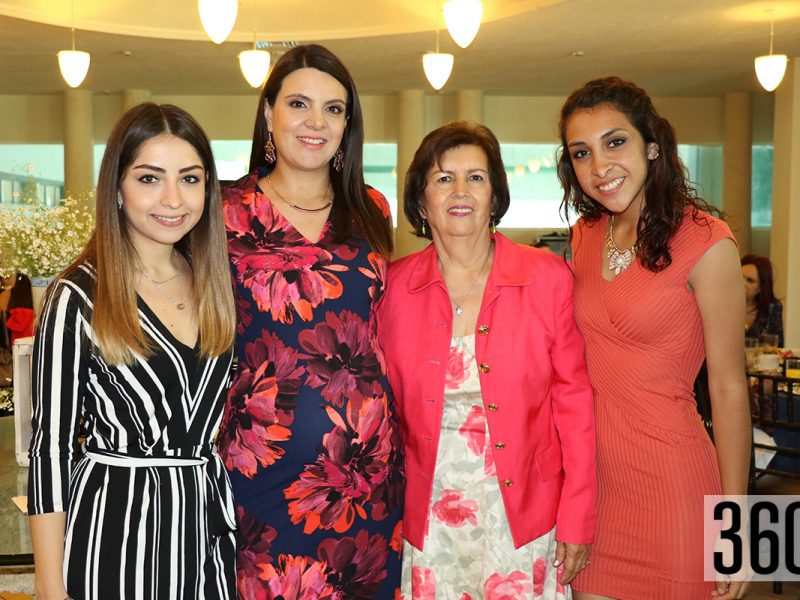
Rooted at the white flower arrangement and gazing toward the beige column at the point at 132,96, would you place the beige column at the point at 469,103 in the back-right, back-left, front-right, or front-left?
front-right

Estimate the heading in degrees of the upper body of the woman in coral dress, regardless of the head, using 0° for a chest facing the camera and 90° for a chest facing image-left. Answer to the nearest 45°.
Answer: approximately 45°

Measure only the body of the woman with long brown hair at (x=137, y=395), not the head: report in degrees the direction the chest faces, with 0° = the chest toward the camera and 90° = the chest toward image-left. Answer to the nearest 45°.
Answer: approximately 315°

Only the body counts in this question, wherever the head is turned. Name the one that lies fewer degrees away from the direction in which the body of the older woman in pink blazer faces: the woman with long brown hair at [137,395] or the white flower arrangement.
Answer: the woman with long brown hair

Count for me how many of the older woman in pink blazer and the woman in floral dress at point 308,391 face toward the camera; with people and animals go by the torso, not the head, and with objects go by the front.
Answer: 2

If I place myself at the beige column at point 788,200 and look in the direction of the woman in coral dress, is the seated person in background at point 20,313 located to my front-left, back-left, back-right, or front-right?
front-right

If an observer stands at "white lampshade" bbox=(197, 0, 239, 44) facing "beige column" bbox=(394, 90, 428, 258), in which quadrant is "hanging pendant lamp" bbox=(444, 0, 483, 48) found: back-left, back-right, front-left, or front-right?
front-right

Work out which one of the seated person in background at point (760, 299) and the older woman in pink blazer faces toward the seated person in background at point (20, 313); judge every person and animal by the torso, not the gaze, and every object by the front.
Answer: the seated person in background at point (760, 299)

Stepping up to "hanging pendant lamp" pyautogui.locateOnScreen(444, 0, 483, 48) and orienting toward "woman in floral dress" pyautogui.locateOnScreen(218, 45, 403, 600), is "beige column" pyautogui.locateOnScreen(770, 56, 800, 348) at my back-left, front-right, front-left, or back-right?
back-left

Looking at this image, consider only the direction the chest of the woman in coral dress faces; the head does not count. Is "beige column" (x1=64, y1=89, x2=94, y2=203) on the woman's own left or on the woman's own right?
on the woman's own right

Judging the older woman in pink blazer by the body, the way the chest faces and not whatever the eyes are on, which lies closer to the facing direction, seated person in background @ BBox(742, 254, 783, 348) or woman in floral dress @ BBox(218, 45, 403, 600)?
the woman in floral dress

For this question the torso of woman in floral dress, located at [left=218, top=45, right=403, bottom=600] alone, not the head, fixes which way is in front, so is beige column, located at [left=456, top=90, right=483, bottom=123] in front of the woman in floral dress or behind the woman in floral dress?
behind

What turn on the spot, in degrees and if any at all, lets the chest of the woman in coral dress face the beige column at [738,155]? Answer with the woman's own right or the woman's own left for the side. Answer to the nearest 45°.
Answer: approximately 135° to the woman's own right

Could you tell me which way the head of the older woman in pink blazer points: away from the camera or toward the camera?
toward the camera

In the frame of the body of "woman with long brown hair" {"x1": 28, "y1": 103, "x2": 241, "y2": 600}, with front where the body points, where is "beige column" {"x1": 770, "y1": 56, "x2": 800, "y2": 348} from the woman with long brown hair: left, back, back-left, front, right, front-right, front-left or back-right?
left

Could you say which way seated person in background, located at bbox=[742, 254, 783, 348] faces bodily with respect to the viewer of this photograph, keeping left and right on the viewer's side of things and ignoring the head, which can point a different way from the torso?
facing the viewer and to the left of the viewer

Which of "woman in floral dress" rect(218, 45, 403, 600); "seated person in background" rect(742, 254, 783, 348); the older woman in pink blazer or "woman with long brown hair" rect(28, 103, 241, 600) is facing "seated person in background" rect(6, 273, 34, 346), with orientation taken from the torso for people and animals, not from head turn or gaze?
"seated person in background" rect(742, 254, 783, 348)

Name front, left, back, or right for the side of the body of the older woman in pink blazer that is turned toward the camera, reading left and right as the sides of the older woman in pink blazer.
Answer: front

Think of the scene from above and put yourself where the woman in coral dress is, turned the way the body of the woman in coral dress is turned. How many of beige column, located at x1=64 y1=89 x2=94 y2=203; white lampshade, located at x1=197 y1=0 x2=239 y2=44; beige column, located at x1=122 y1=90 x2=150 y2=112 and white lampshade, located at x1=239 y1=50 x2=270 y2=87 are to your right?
4
